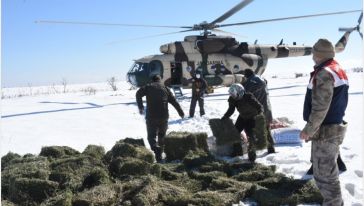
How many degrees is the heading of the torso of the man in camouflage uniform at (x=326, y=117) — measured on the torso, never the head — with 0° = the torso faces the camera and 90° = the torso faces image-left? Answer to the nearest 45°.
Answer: approximately 135°

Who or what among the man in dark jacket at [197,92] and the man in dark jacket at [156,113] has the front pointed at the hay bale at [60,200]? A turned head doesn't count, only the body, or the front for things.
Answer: the man in dark jacket at [197,92]

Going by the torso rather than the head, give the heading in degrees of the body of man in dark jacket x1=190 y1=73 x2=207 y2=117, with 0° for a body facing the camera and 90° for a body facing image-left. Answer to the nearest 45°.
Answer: approximately 0°

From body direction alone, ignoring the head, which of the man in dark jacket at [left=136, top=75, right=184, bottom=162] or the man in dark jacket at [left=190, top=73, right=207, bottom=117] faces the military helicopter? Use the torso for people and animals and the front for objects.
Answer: the man in dark jacket at [left=136, top=75, right=184, bottom=162]

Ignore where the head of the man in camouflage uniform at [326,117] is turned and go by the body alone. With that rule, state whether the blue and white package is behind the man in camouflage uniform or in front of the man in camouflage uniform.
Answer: in front

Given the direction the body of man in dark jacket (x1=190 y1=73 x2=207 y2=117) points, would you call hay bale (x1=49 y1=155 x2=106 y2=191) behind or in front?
in front

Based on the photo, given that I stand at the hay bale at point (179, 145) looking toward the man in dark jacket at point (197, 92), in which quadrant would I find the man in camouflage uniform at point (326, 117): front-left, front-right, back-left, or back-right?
back-right

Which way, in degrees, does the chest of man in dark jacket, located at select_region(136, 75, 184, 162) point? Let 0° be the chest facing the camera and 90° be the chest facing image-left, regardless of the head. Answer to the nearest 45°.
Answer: approximately 180°

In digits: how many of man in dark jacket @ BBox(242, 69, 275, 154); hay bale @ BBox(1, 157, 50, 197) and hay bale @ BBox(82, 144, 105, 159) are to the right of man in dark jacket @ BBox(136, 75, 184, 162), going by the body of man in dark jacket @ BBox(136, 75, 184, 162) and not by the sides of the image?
1

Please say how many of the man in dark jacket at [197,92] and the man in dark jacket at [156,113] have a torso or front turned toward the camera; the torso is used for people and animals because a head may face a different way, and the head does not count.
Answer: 1
